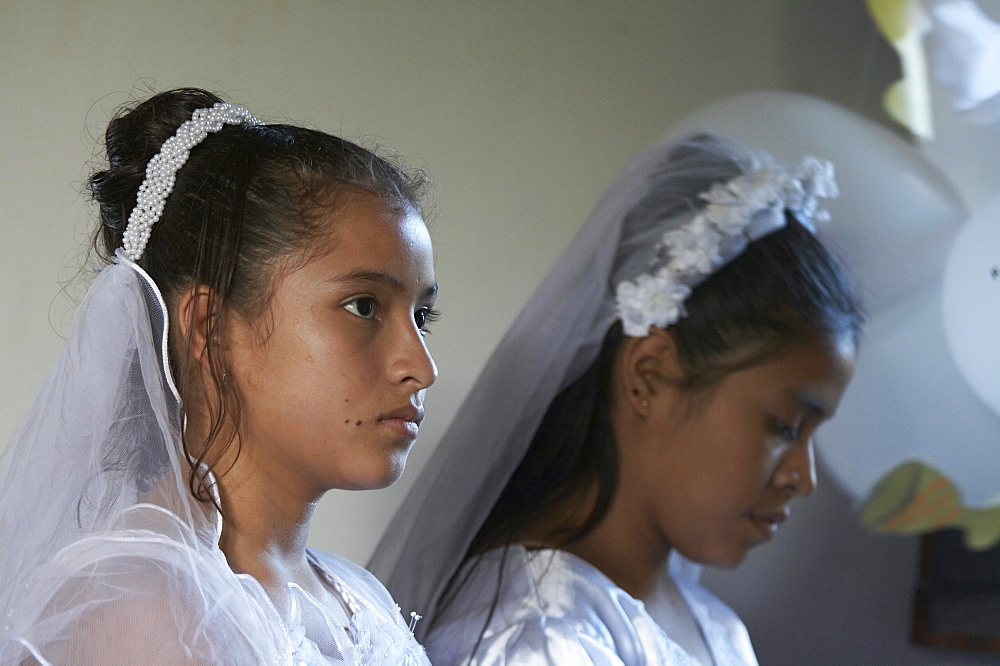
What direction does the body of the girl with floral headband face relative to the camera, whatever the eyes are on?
to the viewer's right

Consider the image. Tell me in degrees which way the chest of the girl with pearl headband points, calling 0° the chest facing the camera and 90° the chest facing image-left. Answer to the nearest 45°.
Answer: approximately 315°

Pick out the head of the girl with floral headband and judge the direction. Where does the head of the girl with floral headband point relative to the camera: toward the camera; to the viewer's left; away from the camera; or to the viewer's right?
to the viewer's right
